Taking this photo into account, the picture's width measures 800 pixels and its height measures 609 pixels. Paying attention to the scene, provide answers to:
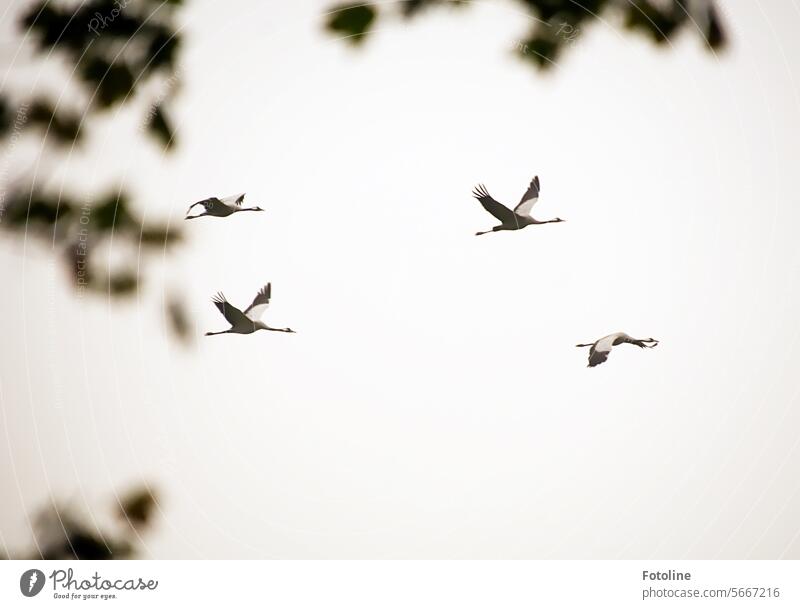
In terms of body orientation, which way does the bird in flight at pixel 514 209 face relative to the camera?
to the viewer's right

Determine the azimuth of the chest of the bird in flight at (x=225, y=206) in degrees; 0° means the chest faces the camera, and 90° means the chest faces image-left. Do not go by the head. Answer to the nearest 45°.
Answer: approximately 270°

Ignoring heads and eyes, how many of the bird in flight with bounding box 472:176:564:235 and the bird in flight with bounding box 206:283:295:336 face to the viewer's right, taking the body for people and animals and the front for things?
2

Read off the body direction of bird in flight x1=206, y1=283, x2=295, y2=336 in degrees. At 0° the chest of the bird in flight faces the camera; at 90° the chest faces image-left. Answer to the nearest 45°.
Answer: approximately 270°
